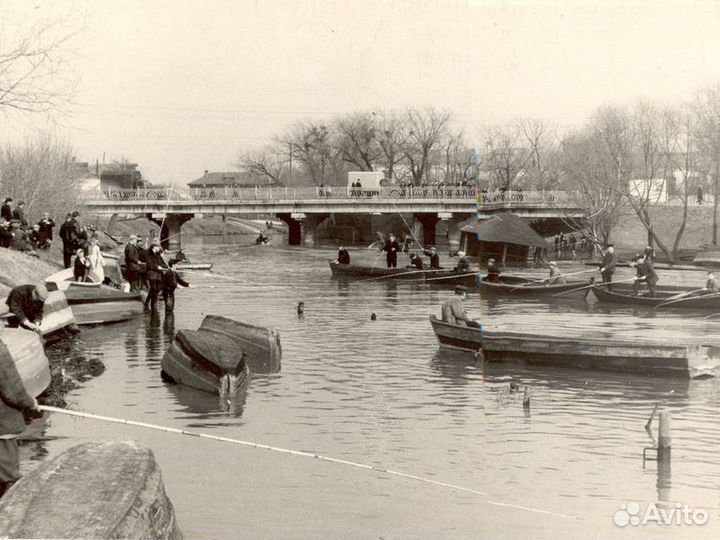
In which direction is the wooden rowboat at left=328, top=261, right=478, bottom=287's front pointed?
to the viewer's left

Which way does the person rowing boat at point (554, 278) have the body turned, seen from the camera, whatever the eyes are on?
to the viewer's left

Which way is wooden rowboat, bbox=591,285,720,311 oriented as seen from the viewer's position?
to the viewer's left

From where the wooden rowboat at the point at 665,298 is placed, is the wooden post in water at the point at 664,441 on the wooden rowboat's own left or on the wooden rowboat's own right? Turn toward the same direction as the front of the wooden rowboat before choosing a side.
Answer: on the wooden rowboat's own left

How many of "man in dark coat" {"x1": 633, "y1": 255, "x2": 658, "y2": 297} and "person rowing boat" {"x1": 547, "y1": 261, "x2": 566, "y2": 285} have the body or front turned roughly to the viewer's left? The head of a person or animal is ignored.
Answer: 2

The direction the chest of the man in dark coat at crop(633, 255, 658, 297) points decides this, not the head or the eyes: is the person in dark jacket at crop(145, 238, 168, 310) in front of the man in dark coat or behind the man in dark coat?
in front

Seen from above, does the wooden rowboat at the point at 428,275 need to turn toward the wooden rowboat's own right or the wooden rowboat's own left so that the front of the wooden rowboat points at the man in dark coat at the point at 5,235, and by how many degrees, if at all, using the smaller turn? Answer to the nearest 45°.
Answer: approximately 45° to the wooden rowboat's own left

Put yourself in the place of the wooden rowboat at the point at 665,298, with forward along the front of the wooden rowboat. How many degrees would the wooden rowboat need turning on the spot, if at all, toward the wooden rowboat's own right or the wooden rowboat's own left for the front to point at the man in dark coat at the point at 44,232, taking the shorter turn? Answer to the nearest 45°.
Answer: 0° — it already faces them

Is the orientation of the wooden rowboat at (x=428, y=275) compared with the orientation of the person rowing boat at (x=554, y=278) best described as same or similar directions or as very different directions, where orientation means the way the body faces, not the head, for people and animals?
same or similar directions

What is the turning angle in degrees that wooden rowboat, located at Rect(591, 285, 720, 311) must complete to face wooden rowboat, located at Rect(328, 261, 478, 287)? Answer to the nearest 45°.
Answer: approximately 45° to its right

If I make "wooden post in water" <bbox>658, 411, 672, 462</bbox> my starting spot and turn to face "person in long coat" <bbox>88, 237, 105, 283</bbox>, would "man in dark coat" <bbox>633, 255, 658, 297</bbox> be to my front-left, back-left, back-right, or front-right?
front-right

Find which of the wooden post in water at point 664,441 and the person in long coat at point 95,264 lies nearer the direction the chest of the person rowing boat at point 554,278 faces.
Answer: the person in long coat

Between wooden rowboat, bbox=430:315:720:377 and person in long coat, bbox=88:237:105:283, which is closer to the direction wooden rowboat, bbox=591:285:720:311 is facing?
the person in long coat

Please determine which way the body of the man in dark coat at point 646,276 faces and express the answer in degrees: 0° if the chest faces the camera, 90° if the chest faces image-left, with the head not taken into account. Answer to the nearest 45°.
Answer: approximately 90°
